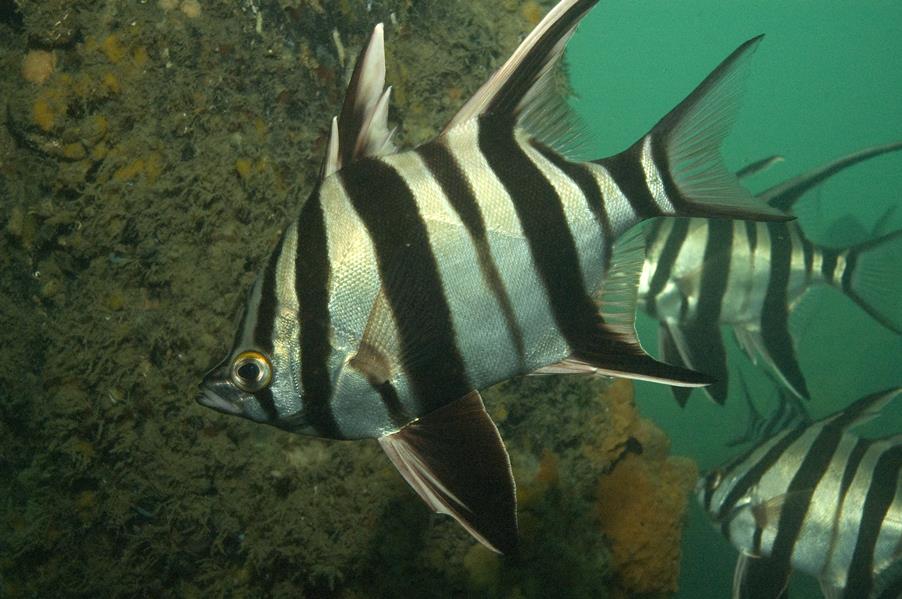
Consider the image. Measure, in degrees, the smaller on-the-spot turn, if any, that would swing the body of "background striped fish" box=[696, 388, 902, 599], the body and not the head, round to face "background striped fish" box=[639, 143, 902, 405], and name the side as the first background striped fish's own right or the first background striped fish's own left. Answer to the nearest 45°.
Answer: approximately 45° to the first background striped fish's own right

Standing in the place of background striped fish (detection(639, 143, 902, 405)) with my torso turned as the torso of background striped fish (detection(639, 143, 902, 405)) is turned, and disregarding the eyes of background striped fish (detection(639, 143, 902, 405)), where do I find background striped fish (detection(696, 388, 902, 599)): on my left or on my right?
on my left

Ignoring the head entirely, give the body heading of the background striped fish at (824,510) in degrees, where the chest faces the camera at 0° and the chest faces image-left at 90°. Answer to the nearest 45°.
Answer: approximately 90°

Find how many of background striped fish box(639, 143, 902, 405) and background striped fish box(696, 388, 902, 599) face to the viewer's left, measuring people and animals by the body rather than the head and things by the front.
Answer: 2

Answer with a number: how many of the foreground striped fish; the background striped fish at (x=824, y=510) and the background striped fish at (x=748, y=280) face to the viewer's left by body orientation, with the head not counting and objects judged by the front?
3

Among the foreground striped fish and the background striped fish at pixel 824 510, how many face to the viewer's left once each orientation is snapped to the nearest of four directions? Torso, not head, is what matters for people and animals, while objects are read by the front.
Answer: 2

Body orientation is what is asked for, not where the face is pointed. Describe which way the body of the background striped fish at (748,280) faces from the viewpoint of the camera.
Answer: to the viewer's left

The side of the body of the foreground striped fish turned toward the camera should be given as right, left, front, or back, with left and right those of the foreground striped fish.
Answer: left

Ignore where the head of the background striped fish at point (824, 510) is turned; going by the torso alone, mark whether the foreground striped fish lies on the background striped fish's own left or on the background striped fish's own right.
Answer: on the background striped fish's own left
